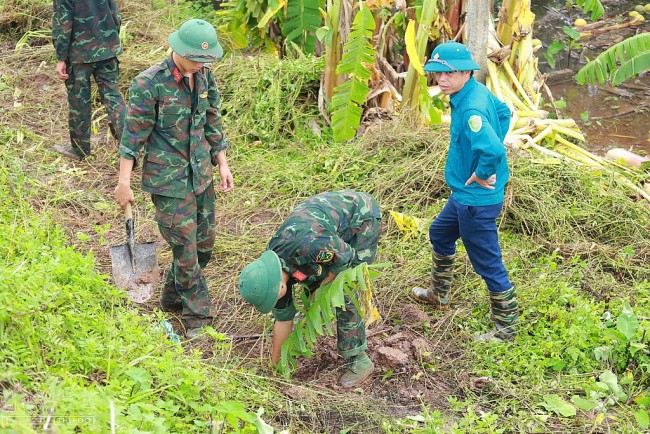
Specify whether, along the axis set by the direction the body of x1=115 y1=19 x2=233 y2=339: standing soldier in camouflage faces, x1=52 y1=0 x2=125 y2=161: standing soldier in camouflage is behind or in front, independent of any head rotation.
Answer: behind

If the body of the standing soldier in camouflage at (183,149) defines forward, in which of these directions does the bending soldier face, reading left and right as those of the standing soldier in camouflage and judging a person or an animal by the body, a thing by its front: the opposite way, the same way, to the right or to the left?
to the right

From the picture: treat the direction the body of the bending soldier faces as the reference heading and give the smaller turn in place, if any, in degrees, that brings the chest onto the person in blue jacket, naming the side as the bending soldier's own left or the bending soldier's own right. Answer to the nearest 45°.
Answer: approximately 180°

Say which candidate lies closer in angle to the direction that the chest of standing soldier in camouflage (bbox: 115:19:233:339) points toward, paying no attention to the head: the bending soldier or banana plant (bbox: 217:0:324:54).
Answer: the bending soldier

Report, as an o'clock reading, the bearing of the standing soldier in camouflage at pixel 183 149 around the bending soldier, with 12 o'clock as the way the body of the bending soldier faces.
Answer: The standing soldier in camouflage is roughly at 3 o'clock from the bending soldier.
